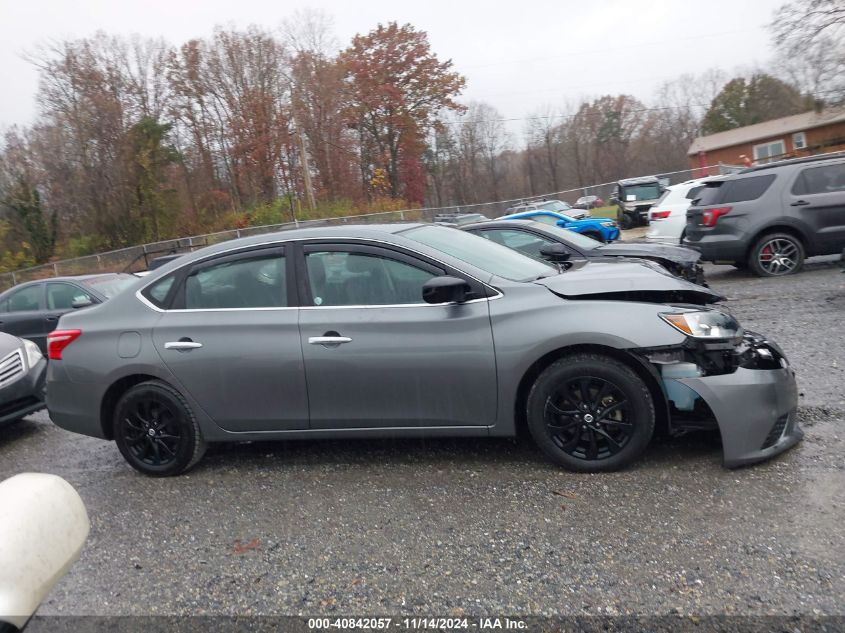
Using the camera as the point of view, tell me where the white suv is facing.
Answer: facing away from the viewer and to the right of the viewer

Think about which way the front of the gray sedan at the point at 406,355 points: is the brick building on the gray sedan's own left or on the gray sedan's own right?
on the gray sedan's own left

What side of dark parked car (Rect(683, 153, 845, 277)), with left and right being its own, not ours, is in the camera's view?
right

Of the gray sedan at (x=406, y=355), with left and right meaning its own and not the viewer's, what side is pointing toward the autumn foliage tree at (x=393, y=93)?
left

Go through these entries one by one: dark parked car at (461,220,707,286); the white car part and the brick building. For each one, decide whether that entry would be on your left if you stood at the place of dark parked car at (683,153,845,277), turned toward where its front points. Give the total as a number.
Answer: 1

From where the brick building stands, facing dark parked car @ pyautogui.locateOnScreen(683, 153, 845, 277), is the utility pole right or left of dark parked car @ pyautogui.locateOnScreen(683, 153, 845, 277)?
right

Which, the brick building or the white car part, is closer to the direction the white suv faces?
the brick building

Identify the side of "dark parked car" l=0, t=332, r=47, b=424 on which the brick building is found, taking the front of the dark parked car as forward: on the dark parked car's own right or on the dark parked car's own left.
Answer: on the dark parked car's own left

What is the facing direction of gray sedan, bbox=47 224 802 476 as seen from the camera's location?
facing to the right of the viewer

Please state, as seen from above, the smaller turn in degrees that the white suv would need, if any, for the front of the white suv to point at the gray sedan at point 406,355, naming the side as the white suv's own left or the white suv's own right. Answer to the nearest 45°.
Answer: approximately 135° to the white suv's own right
